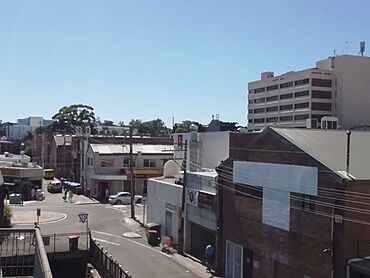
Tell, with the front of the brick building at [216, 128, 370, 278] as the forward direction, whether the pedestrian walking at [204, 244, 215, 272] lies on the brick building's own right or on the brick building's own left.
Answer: on the brick building's own right

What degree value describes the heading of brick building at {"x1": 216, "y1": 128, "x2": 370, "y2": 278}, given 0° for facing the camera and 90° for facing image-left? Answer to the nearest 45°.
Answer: approximately 45°

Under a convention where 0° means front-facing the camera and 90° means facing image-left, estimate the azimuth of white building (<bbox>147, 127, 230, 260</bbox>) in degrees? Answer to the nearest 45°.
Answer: approximately 45°

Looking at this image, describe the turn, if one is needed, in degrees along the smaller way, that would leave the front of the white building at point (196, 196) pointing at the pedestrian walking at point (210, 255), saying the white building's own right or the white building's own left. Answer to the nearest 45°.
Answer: approximately 45° to the white building's own left

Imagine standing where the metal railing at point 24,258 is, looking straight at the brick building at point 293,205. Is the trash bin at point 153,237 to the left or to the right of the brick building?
left

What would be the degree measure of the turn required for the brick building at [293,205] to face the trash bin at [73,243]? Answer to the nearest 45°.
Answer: approximately 45° to its right

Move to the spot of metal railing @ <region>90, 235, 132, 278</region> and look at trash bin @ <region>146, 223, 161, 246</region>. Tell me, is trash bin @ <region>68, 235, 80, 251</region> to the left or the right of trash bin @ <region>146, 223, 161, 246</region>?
left

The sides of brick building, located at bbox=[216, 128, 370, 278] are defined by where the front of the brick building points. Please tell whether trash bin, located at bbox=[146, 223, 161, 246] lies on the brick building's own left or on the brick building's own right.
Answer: on the brick building's own right

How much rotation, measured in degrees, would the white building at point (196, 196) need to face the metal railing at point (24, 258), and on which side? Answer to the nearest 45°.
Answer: approximately 45° to its left
